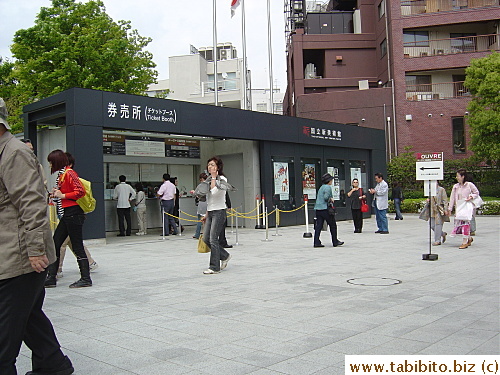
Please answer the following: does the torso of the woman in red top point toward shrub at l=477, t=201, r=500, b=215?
no

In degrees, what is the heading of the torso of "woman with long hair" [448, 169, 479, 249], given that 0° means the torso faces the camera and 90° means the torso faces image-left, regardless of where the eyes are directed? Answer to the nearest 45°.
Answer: approximately 45°

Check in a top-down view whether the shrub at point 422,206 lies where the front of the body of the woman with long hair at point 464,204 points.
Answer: no

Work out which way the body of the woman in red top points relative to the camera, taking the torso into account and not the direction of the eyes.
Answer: to the viewer's left

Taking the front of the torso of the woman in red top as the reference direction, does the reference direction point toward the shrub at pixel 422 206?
no

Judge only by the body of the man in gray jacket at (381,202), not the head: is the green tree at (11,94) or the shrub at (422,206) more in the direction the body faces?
the green tree

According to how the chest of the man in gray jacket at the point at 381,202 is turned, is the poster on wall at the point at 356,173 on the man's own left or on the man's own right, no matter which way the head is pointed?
on the man's own right

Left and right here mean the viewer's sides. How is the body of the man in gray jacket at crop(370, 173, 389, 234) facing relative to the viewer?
facing to the left of the viewer

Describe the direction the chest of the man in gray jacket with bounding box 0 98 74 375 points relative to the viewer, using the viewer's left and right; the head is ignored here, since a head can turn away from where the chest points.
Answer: facing to the left of the viewer

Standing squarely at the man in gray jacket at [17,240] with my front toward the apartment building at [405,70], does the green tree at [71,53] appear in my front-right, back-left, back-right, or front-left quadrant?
front-left
